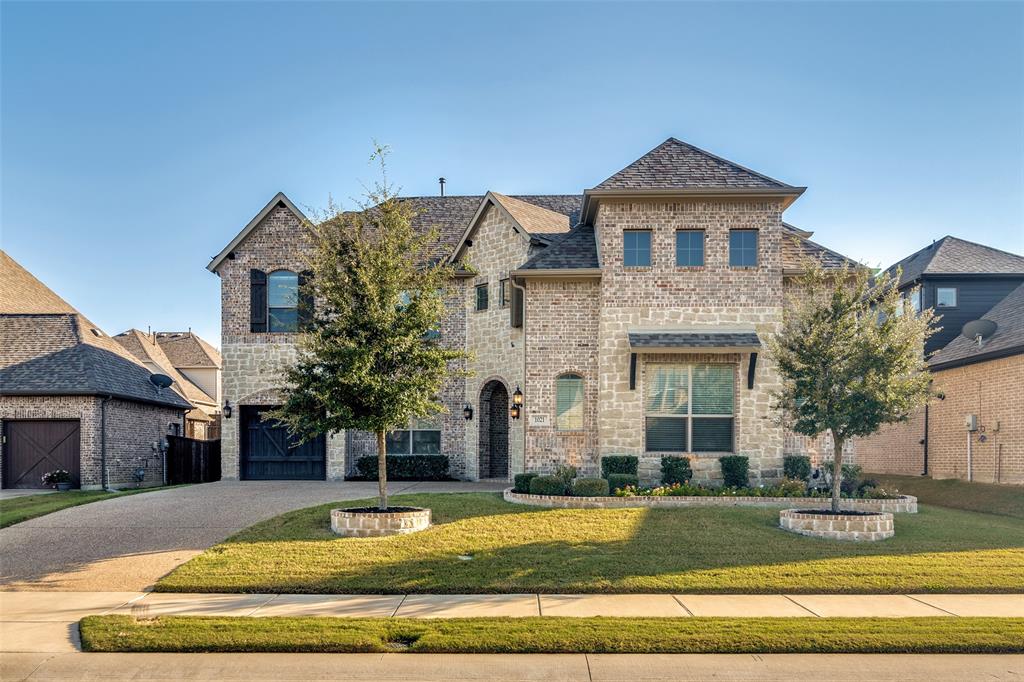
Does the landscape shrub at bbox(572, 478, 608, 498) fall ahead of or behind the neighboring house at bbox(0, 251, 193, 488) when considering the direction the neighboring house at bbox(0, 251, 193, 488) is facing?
ahead

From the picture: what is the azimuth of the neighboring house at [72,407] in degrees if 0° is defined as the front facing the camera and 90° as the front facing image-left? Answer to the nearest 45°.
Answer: approximately 0°

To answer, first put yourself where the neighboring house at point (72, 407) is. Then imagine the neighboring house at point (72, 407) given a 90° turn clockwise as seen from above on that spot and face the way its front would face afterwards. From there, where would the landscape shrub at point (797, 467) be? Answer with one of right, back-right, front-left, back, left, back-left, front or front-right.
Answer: back-left

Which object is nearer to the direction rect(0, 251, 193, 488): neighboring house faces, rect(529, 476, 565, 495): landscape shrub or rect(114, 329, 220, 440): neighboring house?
the landscape shrub

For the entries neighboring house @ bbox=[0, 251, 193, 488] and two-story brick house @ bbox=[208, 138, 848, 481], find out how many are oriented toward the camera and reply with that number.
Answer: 2

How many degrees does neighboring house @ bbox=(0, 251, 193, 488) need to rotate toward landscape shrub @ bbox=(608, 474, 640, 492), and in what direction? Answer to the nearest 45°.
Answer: approximately 45° to its left
